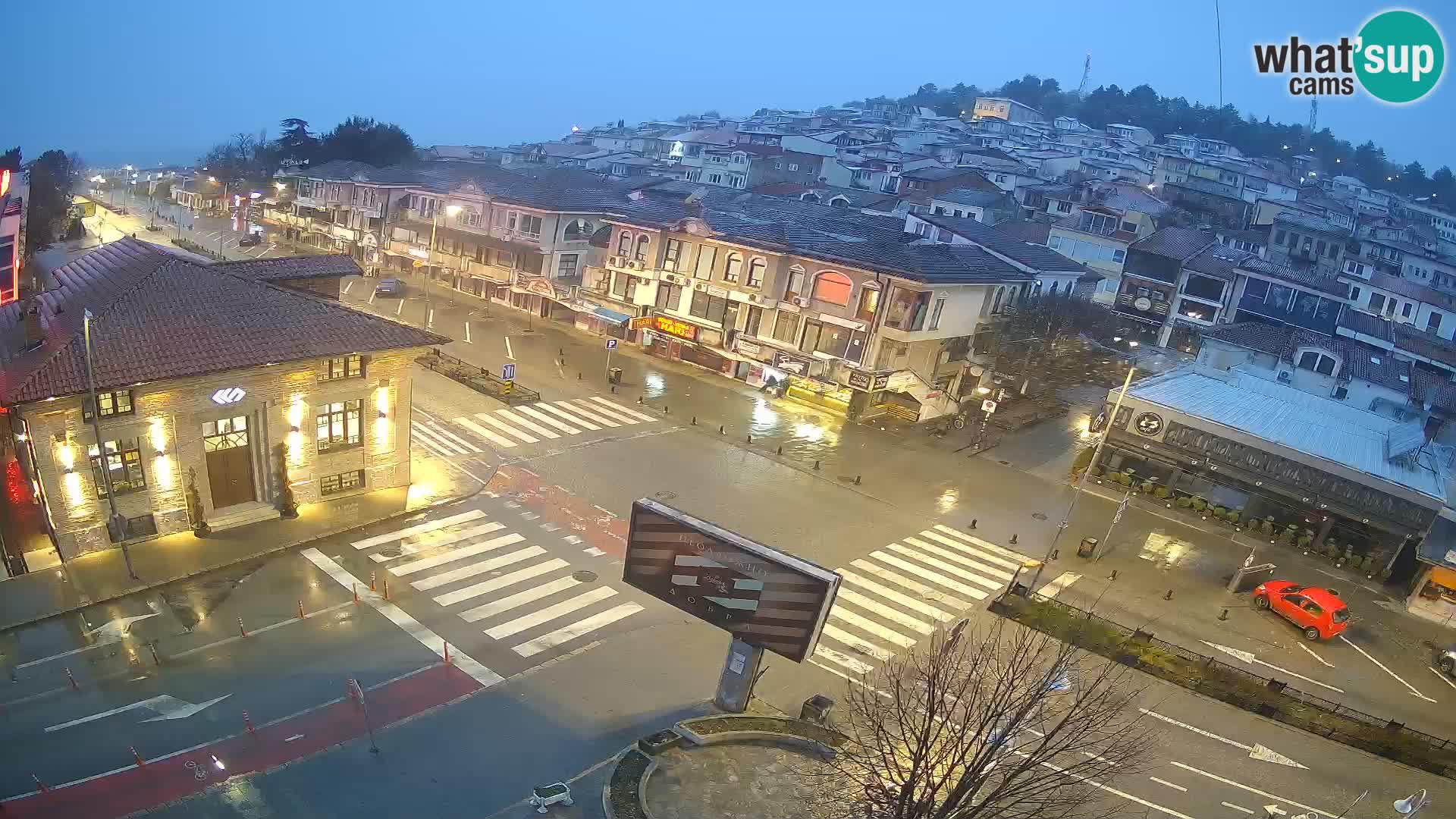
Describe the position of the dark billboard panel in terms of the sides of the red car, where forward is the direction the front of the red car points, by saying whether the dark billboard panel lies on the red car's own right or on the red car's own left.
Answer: on the red car's own left

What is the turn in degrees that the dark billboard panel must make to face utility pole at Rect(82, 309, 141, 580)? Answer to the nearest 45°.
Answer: approximately 45° to its right

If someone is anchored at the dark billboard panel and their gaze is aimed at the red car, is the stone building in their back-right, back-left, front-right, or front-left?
back-left

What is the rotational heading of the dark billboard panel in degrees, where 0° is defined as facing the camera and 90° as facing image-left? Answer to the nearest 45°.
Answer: approximately 45°

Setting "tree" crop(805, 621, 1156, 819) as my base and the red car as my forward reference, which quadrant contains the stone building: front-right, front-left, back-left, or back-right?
back-left
